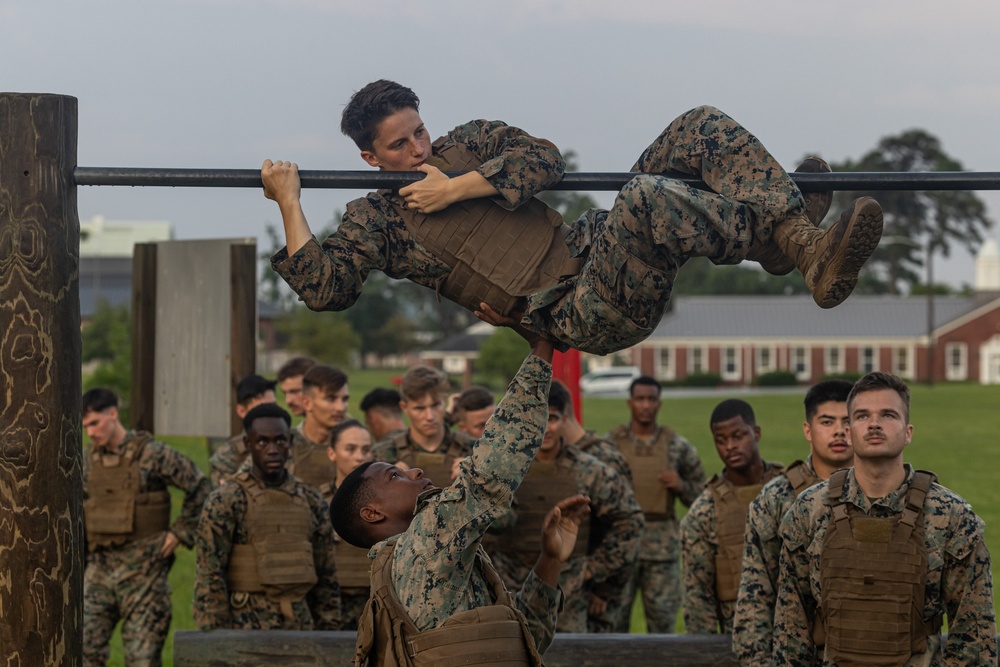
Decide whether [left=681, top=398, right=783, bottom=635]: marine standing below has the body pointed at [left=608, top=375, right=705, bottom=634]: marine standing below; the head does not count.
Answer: no

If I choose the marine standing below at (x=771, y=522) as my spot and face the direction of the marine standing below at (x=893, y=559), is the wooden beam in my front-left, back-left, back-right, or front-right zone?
back-right

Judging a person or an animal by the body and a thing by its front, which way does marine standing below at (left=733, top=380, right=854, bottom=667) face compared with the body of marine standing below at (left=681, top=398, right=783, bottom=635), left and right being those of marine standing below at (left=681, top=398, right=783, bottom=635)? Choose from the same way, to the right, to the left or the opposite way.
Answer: the same way

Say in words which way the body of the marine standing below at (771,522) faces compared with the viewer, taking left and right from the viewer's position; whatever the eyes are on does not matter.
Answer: facing the viewer and to the right of the viewer

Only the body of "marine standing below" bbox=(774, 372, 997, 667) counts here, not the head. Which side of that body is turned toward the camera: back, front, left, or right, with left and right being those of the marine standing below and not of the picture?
front

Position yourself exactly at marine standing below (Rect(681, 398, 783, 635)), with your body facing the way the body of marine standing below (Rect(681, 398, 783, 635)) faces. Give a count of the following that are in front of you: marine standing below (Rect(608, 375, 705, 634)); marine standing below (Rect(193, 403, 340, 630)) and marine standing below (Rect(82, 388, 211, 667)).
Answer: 0

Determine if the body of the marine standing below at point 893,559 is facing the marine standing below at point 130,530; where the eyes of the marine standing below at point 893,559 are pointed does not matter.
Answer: no

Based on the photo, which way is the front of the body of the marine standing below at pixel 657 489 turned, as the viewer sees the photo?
toward the camera

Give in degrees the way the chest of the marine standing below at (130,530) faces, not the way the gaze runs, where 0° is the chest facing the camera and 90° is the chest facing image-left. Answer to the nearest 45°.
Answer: approximately 45°

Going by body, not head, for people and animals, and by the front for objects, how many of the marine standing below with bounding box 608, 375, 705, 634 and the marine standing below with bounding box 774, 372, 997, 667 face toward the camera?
2
